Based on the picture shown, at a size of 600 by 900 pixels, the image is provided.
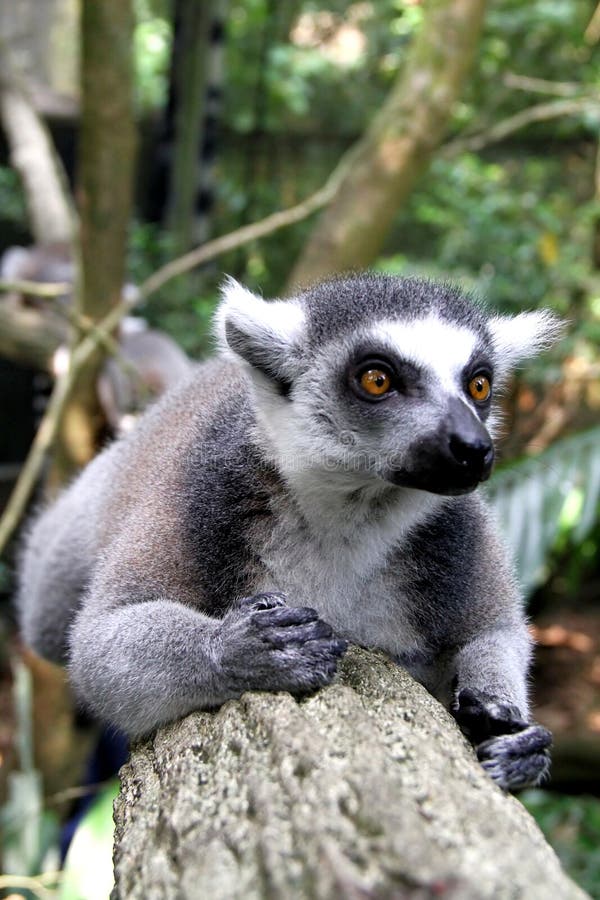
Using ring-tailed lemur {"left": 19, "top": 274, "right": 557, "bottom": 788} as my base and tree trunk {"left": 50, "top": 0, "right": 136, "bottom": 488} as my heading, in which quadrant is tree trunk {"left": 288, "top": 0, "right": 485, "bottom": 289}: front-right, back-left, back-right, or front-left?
front-right

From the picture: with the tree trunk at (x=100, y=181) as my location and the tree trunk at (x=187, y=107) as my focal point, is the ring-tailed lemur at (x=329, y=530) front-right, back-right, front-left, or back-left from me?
back-right

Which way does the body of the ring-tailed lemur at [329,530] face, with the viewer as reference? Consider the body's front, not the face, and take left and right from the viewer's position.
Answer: facing the viewer and to the right of the viewer

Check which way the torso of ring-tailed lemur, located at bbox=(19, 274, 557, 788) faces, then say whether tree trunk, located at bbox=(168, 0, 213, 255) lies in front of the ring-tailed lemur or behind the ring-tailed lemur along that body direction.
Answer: behind

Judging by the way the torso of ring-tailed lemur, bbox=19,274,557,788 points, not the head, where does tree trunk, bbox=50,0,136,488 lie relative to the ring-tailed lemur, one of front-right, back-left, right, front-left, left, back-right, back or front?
back
